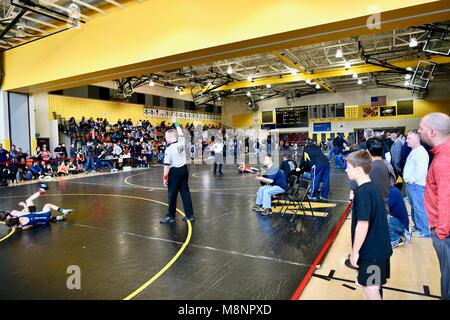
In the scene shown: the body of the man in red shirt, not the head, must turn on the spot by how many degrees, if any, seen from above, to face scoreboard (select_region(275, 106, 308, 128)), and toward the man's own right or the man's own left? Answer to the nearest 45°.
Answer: approximately 45° to the man's own right

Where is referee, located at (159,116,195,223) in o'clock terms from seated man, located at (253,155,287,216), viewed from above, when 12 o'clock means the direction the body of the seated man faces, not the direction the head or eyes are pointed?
The referee is roughly at 11 o'clock from the seated man.

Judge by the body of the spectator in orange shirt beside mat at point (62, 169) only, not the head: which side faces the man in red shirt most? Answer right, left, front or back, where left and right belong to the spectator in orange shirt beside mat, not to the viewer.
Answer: front

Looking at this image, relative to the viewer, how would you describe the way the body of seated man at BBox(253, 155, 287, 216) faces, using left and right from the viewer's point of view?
facing to the left of the viewer

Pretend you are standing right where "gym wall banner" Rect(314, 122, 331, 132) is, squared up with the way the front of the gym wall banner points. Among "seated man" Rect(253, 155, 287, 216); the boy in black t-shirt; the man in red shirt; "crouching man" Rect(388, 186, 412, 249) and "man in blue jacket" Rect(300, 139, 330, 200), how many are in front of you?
5

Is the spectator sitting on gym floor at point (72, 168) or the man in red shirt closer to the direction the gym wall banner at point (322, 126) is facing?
the man in red shirt

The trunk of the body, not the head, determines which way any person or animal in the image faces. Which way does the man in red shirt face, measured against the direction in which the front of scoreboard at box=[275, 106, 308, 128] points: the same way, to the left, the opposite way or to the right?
to the right

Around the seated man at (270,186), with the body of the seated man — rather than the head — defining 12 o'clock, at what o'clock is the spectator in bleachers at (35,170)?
The spectator in bleachers is roughly at 1 o'clock from the seated man.

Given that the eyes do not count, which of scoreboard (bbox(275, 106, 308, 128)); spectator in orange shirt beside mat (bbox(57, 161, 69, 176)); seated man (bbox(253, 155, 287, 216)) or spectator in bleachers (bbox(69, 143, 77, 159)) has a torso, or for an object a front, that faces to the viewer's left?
the seated man
